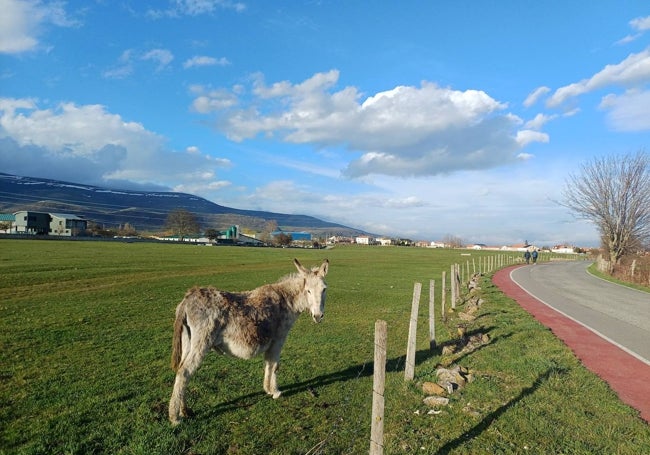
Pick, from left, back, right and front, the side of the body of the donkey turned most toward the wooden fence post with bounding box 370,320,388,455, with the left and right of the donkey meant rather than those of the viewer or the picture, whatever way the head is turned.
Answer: right

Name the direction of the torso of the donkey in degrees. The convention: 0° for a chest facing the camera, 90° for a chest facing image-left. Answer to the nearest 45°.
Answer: approximately 225°
